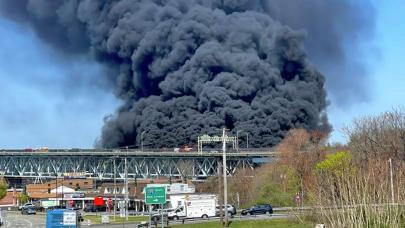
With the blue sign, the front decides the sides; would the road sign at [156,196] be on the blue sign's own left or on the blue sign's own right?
on the blue sign's own left

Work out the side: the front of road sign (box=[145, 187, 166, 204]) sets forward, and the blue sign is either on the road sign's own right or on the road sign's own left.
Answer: on the road sign's own right

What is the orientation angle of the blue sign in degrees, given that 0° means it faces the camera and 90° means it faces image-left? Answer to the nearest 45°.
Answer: approximately 0°

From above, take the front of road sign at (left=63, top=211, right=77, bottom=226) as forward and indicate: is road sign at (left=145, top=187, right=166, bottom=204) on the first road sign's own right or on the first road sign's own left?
on the first road sign's own left

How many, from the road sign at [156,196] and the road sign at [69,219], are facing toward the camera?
2

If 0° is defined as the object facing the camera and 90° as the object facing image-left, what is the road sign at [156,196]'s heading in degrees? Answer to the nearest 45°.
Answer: approximately 0°
